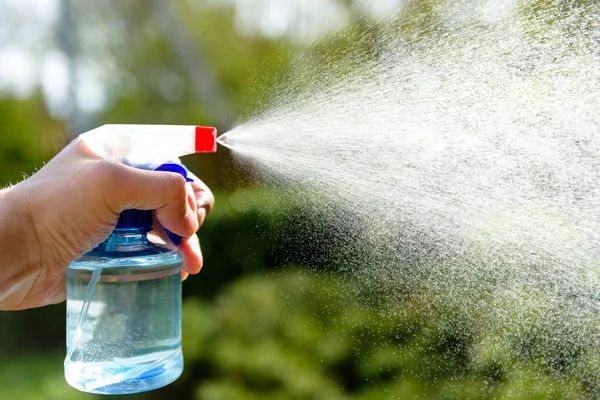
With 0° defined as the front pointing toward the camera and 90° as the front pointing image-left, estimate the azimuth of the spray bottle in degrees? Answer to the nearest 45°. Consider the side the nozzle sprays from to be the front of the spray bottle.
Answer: approximately 270°

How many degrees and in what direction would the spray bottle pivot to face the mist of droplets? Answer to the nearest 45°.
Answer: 0° — it already faces it
